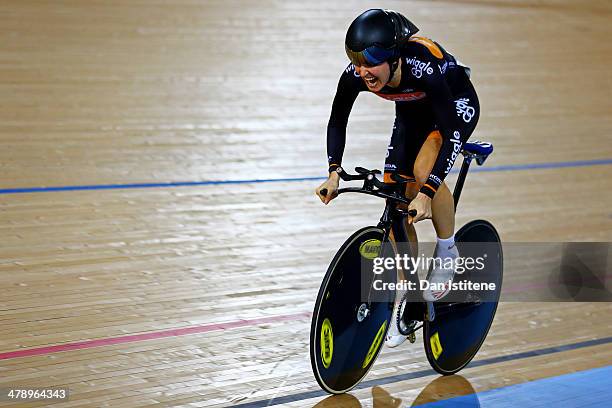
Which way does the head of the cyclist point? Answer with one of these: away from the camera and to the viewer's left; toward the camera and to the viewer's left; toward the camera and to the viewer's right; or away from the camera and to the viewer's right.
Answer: toward the camera and to the viewer's left

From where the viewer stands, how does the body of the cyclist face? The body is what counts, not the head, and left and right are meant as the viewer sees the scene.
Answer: facing the viewer and to the left of the viewer
